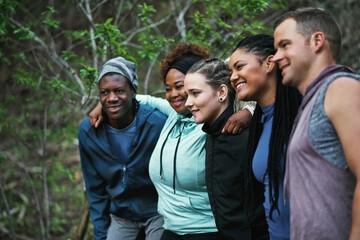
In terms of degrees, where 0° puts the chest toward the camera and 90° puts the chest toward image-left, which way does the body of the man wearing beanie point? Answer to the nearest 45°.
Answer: approximately 0°

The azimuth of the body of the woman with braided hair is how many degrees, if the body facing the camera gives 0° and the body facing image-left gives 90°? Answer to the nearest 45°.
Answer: approximately 45°

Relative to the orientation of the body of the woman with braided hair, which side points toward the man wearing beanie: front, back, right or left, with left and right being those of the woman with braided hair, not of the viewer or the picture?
right

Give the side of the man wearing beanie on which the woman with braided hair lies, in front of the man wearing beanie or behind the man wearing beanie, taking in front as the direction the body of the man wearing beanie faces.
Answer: in front
